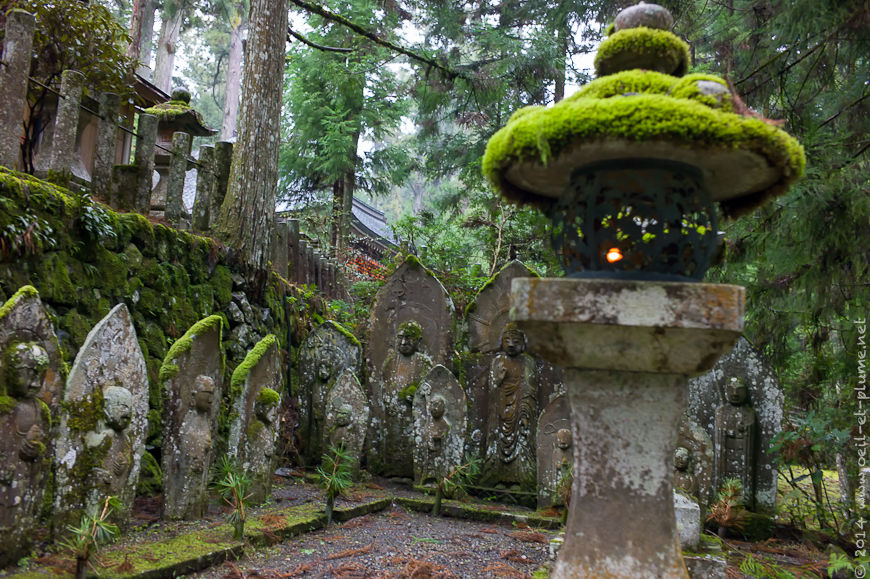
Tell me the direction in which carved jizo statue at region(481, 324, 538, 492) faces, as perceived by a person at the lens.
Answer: facing the viewer

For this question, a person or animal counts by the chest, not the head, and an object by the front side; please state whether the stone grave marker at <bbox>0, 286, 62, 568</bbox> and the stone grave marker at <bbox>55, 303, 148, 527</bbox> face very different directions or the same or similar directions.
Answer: same or similar directions

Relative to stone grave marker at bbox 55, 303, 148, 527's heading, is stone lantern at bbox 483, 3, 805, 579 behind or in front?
in front

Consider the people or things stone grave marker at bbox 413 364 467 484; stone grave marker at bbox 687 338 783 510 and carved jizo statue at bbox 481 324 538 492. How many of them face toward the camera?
3

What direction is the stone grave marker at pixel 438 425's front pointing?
toward the camera

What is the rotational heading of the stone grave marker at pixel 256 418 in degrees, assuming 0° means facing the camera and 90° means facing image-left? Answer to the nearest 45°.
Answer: approximately 315°

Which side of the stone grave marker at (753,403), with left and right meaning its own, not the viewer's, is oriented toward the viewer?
front

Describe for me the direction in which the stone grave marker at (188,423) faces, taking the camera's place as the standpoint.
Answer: facing the viewer and to the right of the viewer

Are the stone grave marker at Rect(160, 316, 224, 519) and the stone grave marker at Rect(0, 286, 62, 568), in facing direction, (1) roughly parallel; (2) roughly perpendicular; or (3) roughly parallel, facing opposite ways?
roughly parallel

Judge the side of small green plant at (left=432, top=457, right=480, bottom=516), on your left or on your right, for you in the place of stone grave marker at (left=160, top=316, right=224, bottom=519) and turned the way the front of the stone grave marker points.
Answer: on your left

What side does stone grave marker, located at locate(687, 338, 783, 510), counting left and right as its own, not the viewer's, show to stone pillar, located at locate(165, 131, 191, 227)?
right

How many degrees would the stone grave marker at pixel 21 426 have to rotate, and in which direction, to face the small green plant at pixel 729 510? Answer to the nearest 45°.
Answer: approximately 45° to its left

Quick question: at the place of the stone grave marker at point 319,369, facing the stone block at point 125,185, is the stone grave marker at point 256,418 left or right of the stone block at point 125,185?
left

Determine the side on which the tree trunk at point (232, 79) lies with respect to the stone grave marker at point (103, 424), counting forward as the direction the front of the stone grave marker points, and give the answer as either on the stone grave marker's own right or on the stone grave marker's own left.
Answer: on the stone grave marker's own left

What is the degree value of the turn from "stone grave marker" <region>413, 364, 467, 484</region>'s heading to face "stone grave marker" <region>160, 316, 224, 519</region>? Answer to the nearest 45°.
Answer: approximately 45° to its right

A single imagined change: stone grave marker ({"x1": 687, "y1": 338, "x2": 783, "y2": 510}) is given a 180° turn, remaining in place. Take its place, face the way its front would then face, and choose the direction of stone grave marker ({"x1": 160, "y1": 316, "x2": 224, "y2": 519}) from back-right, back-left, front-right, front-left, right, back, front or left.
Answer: back-left

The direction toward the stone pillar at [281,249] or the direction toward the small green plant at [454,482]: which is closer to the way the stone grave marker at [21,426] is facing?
the small green plant

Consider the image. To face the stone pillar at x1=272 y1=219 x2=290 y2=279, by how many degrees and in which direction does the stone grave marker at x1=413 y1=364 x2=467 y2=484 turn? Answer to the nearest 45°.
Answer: approximately 135° to its right

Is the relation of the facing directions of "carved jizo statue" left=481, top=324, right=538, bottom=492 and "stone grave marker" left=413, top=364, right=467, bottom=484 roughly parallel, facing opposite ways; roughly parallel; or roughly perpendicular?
roughly parallel
